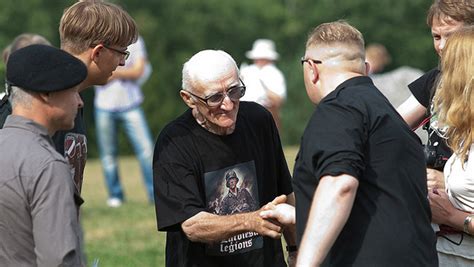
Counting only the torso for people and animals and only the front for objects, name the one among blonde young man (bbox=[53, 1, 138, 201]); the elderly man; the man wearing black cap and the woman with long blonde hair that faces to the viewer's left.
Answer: the woman with long blonde hair

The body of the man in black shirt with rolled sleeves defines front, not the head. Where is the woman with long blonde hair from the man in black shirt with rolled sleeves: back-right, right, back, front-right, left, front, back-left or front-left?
right

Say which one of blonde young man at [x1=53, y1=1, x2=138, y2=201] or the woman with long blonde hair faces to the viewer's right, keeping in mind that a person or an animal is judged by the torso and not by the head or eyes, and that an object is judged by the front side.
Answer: the blonde young man

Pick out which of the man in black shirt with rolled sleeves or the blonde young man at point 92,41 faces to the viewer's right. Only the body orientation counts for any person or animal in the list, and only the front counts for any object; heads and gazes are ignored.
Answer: the blonde young man

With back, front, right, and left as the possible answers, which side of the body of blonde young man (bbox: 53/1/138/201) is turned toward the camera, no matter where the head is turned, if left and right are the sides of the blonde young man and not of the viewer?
right

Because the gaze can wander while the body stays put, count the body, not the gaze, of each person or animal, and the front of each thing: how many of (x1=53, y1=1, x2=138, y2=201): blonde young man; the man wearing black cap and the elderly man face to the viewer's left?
0

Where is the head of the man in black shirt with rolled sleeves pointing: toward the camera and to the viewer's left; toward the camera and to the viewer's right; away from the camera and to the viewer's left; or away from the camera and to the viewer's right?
away from the camera and to the viewer's left

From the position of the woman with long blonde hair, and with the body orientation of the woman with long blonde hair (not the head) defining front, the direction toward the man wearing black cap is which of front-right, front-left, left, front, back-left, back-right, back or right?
front-left

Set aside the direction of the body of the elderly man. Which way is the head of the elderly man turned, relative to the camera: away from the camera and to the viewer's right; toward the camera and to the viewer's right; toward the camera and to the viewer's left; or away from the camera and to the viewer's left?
toward the camera and to the viewer's right

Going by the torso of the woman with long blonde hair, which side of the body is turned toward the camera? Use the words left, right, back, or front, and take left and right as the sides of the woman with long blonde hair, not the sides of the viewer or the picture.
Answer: left

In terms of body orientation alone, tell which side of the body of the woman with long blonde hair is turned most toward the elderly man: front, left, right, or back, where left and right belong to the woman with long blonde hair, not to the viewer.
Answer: front

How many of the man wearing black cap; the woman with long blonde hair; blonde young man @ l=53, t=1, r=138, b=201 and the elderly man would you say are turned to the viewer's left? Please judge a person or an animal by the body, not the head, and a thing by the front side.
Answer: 1

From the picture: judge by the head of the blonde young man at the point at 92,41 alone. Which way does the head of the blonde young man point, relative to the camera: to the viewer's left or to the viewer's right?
to the viewer's right

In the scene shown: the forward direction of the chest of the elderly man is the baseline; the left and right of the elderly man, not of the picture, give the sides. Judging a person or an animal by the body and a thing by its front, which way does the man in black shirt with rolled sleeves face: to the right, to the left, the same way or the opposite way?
the opposite way

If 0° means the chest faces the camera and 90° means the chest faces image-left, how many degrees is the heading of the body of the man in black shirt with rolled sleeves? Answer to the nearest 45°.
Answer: approximately 135°
